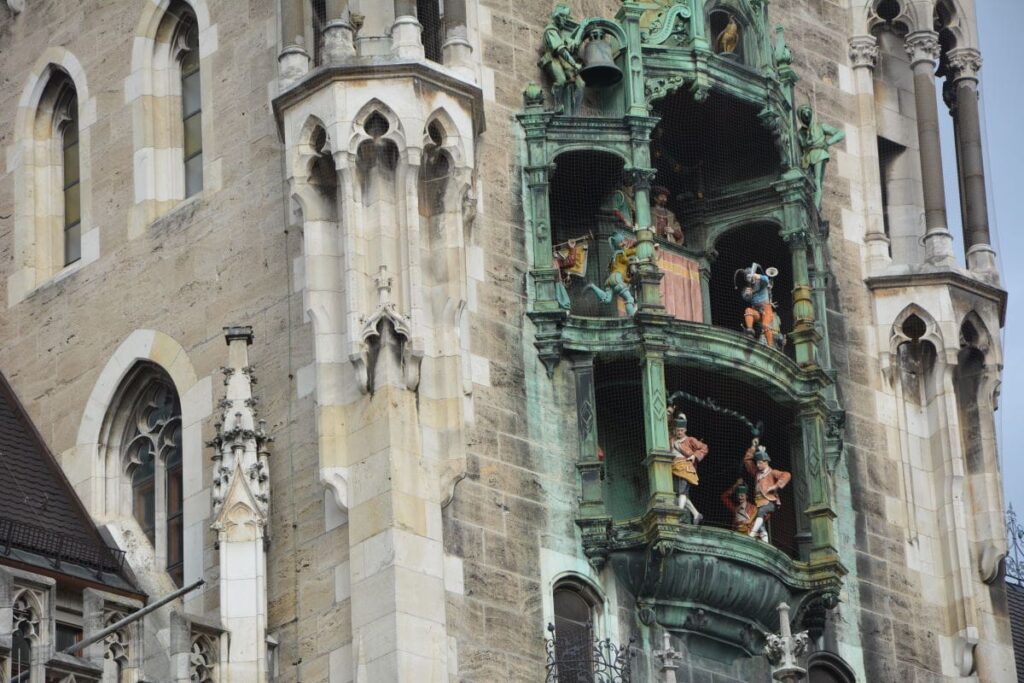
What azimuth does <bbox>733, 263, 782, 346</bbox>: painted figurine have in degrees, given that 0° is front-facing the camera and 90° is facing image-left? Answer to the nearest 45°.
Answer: approximately 45°

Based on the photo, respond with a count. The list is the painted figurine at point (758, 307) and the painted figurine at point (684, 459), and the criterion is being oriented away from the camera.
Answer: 0

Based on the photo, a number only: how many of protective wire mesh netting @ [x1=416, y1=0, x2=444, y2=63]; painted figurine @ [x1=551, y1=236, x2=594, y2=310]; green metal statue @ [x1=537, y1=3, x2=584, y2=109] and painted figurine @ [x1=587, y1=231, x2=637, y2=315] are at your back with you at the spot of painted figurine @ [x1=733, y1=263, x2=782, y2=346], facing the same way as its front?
0

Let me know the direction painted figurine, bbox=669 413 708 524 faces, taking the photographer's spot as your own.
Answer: facing the viewer
